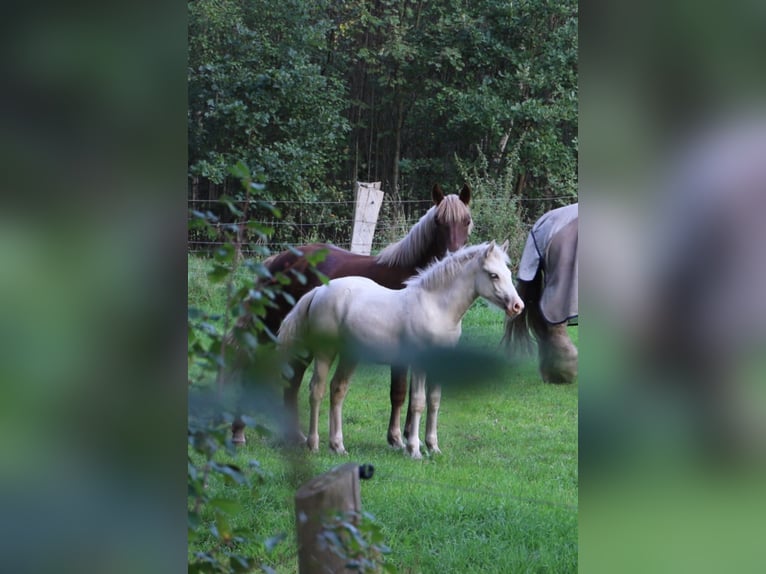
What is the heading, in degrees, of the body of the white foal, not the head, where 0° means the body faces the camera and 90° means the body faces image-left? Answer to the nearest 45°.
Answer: approximately 270°

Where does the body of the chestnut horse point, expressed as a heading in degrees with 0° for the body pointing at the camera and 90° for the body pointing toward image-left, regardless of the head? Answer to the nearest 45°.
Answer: approximately 270°
